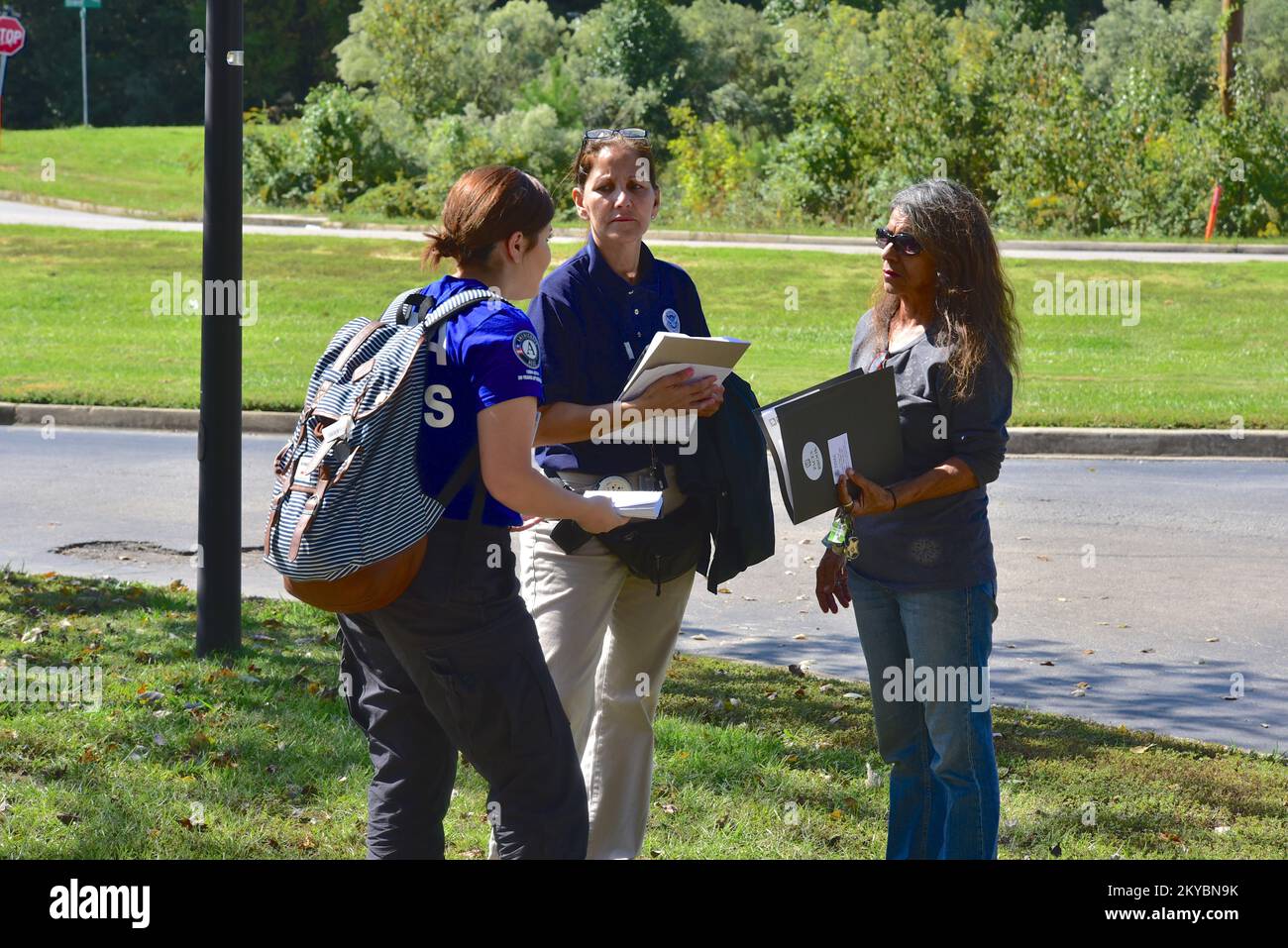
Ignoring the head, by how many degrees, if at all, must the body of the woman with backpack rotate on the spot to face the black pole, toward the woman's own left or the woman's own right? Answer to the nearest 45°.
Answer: approximately 45° to the woman's own left

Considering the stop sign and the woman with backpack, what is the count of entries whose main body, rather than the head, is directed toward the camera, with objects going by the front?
1

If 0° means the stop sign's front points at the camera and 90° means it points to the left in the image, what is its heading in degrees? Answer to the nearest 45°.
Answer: approximately 0°

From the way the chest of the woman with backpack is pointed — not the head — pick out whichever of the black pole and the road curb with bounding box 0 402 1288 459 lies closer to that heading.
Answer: the road curb

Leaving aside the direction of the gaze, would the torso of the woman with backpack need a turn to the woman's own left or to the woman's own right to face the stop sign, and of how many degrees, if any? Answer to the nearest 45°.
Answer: approximately 45° to the woman's own left

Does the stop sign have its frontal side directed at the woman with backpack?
yes

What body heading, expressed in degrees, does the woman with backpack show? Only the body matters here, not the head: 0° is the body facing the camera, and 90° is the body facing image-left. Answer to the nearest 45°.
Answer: approximately 225°

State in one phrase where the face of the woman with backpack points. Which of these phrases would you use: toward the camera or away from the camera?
away from the camera
